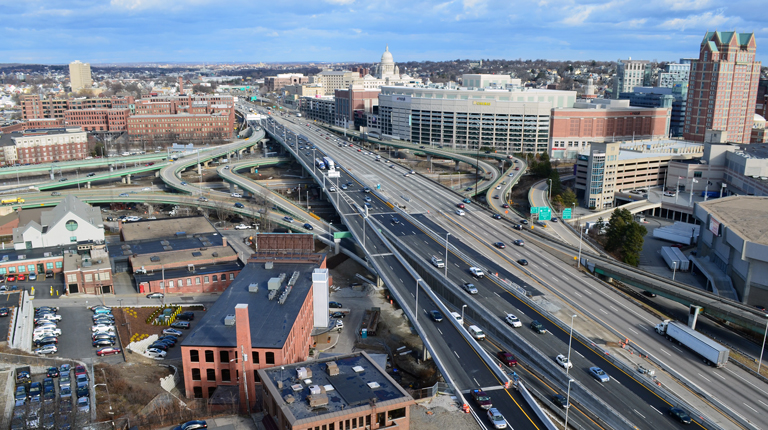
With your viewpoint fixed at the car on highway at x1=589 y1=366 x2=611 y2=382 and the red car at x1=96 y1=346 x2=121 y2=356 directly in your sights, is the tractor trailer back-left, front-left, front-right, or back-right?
back-right

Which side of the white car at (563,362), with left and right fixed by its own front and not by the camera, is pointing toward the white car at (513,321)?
back

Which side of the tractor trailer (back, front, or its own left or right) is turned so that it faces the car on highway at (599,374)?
left

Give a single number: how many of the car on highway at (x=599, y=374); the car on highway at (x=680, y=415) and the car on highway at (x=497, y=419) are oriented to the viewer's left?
0

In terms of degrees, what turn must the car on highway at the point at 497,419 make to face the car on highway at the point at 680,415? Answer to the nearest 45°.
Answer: approximately 45° to its left

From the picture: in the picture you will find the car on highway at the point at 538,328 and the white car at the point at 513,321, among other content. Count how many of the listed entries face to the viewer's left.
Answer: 0

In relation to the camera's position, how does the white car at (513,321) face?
facing the viewer and to the right of the viewer

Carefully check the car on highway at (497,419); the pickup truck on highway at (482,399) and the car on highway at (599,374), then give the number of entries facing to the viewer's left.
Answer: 0

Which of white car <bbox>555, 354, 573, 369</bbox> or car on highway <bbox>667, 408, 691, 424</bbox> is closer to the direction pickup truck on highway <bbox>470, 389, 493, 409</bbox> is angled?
the car on highway

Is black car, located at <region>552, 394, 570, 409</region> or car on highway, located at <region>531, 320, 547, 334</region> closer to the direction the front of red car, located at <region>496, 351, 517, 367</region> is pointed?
the black car

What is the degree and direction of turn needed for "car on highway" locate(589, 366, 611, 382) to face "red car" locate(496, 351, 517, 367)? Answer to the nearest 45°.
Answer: approximately 135° to its right

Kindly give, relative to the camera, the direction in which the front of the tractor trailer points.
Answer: facing away from the viewer and to the left of the viewer
